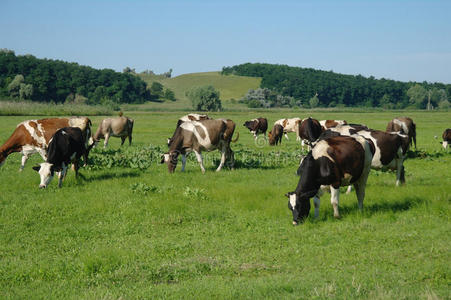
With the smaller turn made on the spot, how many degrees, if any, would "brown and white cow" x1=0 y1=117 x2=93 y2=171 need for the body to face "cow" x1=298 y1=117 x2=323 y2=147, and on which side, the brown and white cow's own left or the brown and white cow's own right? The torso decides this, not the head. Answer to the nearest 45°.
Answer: approximately 180°

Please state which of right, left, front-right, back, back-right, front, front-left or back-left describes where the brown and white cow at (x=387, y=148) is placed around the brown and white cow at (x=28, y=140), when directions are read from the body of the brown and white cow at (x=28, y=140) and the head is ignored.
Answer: back-left

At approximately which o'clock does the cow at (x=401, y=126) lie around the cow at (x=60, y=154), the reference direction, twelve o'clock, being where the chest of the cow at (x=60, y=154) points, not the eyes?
the cow at (x=401, y=126) is roughly at 7 o'clock from the cow at (x=60, y=154).

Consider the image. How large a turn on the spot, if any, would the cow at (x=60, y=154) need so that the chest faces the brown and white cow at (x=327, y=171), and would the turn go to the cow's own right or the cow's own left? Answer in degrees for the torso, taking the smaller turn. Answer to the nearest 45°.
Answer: approximately 90° to the cow's own left

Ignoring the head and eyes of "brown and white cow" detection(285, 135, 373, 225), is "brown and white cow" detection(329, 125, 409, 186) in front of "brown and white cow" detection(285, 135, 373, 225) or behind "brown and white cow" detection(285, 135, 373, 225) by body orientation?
behind

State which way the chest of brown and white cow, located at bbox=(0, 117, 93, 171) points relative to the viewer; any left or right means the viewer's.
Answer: facing to the left of the viewer

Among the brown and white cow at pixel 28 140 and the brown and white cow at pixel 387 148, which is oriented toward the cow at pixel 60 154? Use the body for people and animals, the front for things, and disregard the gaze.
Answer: the brown and white cow at pixel 387 148

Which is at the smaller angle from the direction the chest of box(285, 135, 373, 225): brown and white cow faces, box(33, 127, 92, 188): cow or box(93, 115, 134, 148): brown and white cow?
the cow

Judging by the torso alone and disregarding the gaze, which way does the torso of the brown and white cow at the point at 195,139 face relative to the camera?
to the viewer's left

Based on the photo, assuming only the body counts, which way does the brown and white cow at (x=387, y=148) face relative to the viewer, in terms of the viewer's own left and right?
facing to the left of the viewer

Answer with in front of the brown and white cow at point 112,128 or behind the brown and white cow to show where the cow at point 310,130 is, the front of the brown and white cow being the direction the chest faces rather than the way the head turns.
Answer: behind
